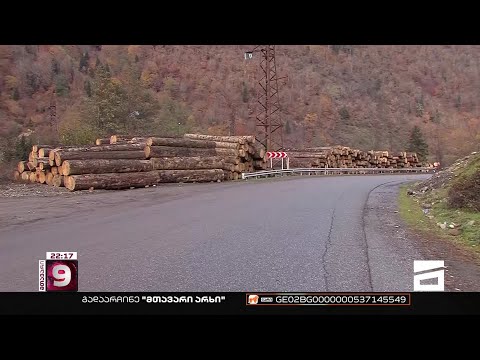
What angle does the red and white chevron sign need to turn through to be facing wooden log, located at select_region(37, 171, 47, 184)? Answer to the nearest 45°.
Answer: approximately 45° to its right

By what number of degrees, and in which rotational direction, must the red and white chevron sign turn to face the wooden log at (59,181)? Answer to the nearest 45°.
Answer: approximately 45° to its right

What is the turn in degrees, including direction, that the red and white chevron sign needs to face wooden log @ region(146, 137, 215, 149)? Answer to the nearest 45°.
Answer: approximately 45° to its right

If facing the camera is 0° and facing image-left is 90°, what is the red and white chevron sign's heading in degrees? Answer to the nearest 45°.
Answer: approximately 0°

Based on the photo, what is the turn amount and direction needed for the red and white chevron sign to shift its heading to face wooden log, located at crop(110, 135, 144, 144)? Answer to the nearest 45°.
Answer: approximately 45° to its right
